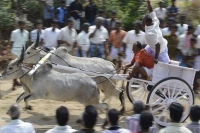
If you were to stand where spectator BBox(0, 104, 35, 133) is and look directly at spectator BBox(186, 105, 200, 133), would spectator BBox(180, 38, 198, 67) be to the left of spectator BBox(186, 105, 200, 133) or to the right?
left

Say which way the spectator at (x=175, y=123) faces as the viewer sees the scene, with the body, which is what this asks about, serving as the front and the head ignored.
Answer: away from the camera

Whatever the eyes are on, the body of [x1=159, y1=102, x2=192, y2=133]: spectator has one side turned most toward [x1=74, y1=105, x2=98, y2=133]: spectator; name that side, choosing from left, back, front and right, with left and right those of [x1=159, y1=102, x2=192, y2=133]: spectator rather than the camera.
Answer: left

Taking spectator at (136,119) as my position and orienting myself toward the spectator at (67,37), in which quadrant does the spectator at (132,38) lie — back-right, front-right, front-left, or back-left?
front-right

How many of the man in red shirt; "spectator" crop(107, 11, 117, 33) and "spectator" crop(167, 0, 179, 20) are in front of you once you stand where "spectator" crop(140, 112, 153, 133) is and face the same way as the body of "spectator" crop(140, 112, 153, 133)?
3

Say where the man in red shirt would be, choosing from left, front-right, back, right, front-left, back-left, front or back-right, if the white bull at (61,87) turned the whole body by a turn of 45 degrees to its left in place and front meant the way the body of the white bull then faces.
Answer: back-left

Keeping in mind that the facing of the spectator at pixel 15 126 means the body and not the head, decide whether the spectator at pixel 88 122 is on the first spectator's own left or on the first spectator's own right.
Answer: on the first spectator's own right

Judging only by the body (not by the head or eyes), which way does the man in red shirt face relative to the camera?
to the viewer's left

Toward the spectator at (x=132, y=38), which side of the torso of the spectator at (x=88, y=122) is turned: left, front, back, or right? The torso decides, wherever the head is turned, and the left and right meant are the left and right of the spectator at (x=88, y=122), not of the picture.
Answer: front

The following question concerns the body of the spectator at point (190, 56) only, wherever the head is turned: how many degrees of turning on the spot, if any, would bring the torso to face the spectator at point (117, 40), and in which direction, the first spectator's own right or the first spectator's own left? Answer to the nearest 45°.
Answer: approximately 45° to the first spectator's own right

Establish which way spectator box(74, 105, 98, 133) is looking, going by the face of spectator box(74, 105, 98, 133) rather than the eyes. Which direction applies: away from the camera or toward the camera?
away from the camera

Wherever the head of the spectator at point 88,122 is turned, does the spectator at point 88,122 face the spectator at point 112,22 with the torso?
yes

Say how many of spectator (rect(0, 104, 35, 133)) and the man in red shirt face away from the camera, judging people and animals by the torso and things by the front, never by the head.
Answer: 1

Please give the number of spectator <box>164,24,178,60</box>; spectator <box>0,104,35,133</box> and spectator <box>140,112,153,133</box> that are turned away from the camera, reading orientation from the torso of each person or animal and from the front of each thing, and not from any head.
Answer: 2

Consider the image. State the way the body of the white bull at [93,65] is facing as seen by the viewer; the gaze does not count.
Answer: to the viewer's left

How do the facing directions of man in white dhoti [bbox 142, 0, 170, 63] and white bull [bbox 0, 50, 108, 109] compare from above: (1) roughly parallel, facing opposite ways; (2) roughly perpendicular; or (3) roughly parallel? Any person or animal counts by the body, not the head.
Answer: roughly parallel

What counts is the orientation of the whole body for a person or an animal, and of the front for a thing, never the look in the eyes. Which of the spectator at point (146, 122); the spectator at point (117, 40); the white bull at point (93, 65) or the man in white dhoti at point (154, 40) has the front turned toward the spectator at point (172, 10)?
the spectator at point (146, 122)

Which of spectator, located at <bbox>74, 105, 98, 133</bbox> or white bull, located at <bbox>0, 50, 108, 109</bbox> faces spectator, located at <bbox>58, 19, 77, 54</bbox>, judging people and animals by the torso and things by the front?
spectator, located at <bbox>74, 105, 98, 133</bbox>
